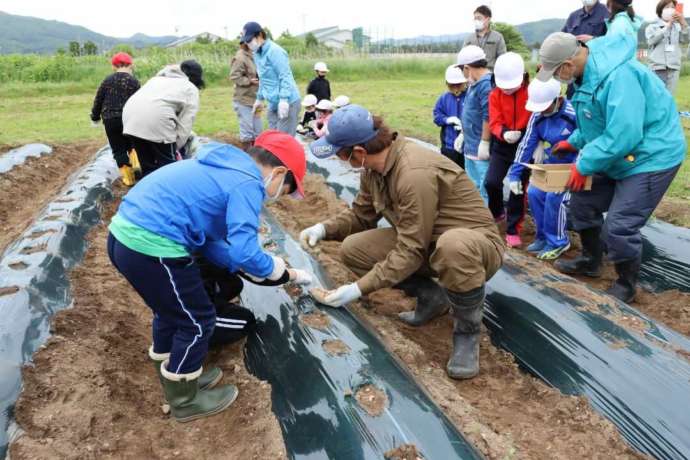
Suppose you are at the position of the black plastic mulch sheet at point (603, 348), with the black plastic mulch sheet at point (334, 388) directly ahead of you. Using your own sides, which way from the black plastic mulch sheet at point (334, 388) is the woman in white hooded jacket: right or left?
right

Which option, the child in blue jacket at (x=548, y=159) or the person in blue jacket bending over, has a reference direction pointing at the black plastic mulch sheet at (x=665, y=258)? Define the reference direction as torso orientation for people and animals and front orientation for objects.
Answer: the person in blue jacket bending over

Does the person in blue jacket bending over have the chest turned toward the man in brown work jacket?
yes

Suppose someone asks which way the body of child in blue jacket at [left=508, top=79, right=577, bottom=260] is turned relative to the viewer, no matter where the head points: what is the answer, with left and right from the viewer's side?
facing the viewer and to the left of the viewer

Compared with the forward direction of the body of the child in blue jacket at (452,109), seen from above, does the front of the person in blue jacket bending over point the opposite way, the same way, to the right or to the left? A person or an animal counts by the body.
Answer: to the left

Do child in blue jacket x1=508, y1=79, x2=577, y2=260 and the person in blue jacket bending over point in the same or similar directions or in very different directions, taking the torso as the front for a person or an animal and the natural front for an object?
very different directions

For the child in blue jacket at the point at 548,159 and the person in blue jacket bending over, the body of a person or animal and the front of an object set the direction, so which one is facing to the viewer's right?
the person in blue jacket bending over

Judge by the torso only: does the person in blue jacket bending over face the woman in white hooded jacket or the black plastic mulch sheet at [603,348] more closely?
the black plastic mulch sheet

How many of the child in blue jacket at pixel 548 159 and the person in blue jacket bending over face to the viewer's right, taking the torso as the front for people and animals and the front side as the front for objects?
1

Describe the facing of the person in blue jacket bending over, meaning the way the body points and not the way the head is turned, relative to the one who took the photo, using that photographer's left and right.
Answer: facing to the right of the viewer
